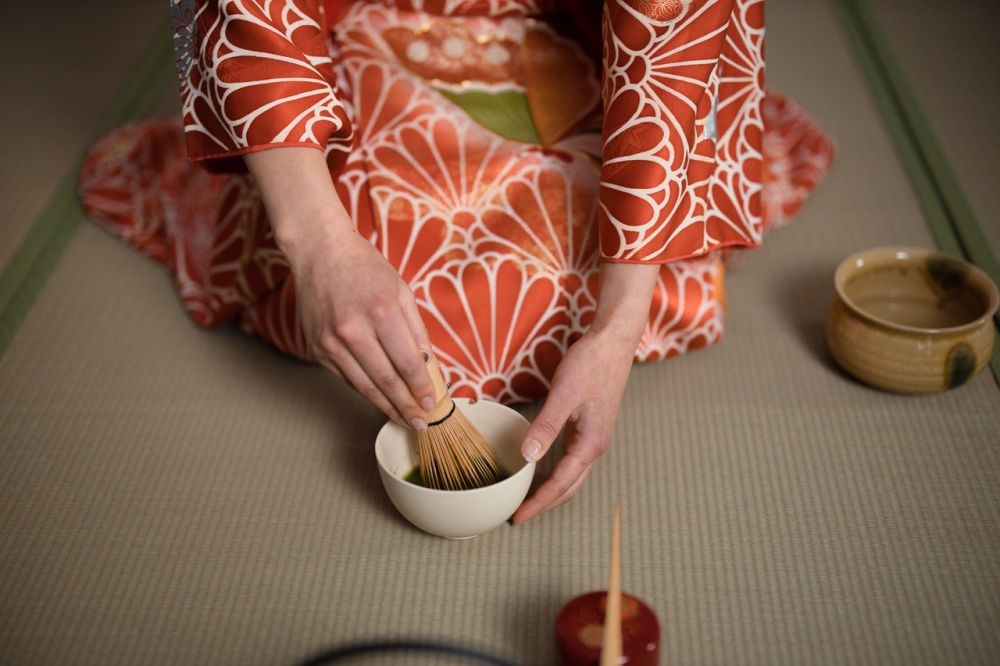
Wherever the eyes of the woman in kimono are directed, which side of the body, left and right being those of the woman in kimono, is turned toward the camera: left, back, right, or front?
front
